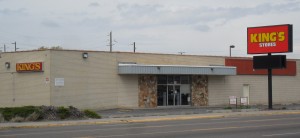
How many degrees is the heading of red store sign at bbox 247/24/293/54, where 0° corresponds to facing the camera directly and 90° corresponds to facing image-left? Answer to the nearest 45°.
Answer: approximately 45°

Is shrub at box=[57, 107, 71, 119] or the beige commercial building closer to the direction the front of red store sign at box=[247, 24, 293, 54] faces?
the shrub

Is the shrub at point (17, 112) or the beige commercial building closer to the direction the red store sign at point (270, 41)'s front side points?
the shrub
